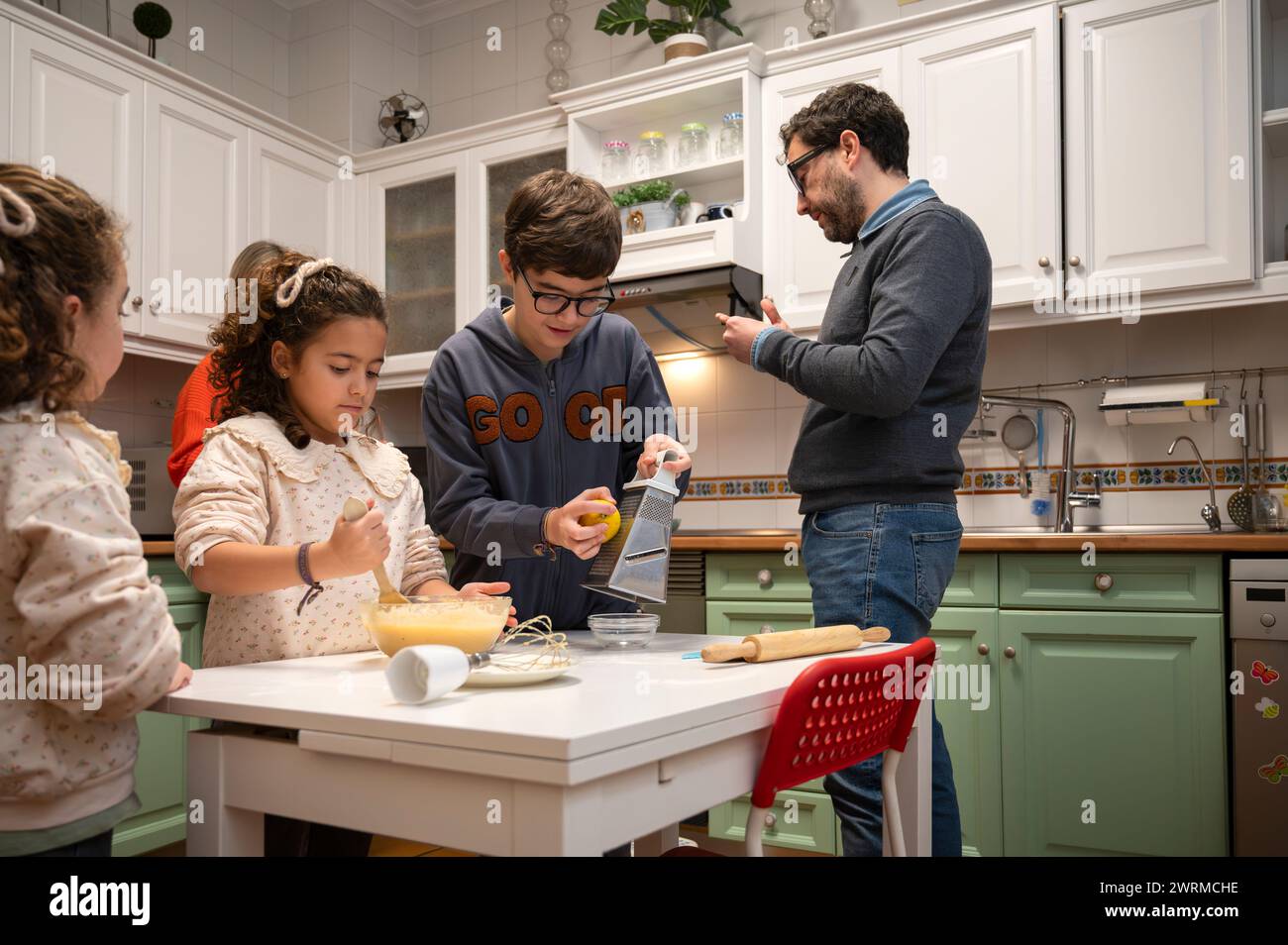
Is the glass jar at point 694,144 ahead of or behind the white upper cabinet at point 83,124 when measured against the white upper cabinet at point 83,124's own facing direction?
ahead

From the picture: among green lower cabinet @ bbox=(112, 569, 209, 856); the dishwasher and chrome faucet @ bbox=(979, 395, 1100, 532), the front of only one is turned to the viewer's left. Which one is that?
the chrome faucet

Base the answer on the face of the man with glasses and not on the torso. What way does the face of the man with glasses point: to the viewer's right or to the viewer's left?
to the viewer's left

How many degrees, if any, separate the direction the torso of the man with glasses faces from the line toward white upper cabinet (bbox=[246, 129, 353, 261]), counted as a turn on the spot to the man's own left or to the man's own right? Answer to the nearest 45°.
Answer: approximately 45° to the man's own right

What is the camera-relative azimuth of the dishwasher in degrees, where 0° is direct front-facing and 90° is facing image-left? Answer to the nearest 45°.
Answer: approximately 0°

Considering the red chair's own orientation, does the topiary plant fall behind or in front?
in front
